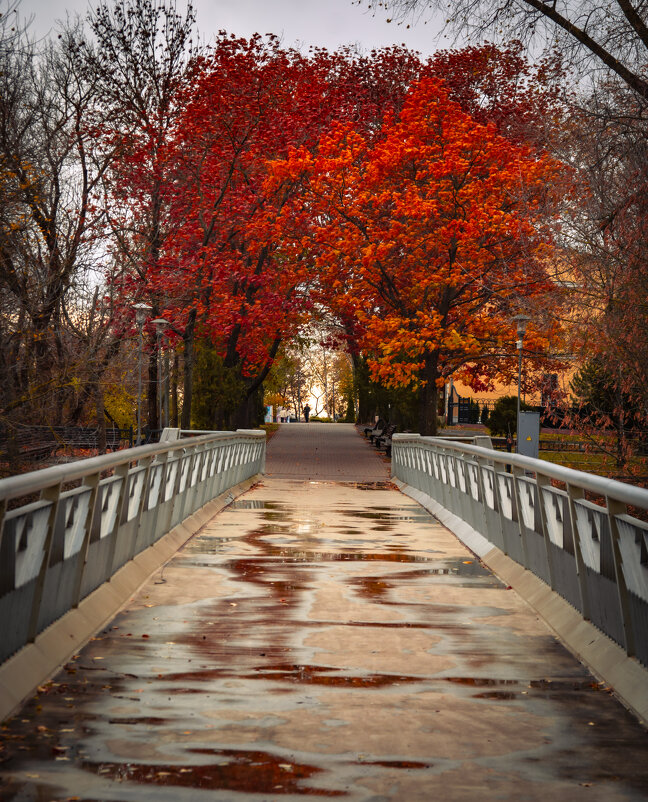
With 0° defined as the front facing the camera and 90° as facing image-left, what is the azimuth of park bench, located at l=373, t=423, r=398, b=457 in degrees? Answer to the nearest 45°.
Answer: approximately 90°

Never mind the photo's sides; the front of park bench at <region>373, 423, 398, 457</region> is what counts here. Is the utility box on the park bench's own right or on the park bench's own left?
on the park bench's own left
